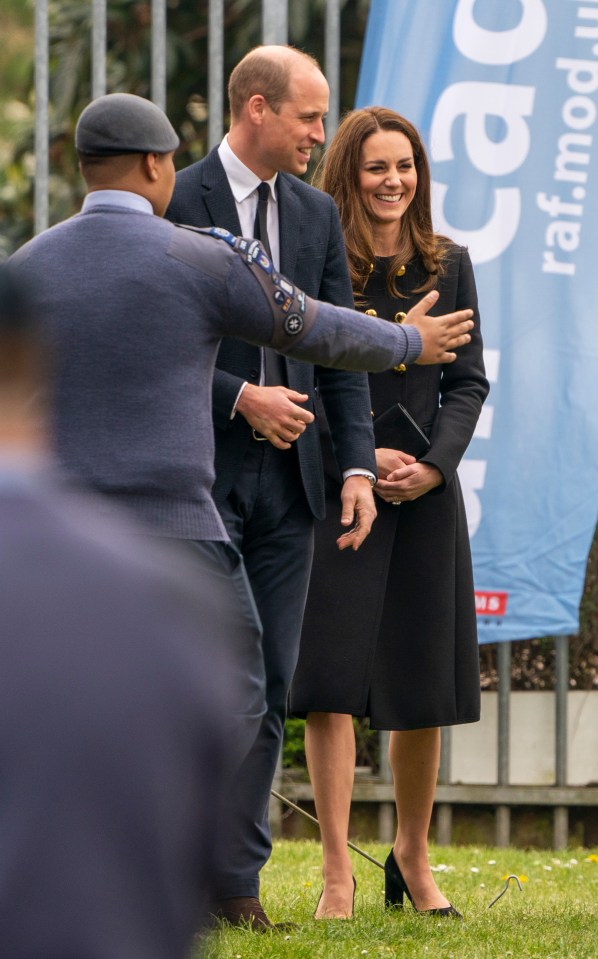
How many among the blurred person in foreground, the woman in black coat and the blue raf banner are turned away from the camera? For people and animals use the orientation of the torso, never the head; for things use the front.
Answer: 1

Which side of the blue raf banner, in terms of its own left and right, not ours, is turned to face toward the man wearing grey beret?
front

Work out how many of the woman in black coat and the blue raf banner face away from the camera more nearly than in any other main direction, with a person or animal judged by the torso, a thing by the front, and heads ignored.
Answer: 0

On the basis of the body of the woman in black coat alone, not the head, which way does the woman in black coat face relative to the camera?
toward the camera

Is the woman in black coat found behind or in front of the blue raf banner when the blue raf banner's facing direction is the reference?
in front

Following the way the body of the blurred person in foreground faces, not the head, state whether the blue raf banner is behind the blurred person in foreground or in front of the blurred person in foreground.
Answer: in front

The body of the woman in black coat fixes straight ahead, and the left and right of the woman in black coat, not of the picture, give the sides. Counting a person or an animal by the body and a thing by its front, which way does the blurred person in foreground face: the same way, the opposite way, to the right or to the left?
the opposite way

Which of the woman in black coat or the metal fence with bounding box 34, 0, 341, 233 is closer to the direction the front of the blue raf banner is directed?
the woman in black coat

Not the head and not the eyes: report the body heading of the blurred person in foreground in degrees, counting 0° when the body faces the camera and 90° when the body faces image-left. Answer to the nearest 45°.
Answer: approximately 180°

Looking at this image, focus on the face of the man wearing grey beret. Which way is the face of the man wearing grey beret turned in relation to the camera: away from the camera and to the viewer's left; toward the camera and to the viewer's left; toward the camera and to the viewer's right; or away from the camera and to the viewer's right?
away from the camera and to the viewer's right

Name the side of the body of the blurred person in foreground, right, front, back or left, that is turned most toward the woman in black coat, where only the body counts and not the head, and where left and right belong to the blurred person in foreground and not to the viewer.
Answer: front

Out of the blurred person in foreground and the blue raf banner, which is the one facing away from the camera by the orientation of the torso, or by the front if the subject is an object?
the blurred person in foreground

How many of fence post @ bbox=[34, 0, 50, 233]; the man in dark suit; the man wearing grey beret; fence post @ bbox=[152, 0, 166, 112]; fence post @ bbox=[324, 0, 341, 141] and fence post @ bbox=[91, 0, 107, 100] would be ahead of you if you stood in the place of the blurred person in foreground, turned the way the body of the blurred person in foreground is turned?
6
